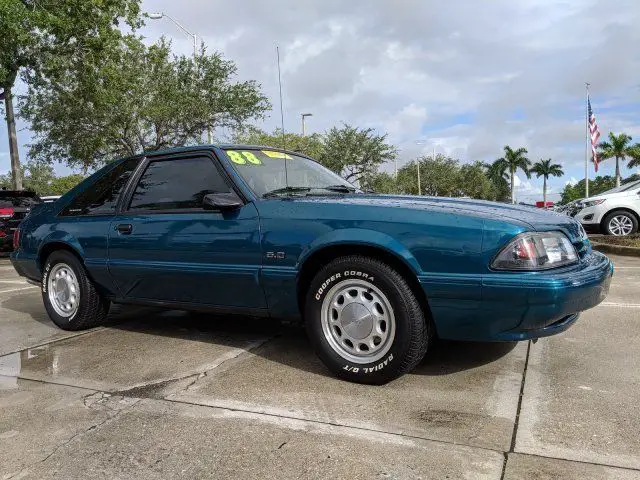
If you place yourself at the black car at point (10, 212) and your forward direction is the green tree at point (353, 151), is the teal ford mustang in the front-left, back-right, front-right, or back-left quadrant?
back-right

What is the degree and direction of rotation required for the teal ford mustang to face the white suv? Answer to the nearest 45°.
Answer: approximately 90° to its left

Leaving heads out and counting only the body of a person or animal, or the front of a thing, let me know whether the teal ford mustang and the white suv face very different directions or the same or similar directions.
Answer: very different directions

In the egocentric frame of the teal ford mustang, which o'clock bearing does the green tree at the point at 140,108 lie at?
The green tree is roughly at 7 o'clock from the teal ford mustang.

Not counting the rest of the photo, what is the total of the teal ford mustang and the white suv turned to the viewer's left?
1

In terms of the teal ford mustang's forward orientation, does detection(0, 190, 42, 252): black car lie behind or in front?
behind

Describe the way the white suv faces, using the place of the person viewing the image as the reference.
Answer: facing to the left of the viewer

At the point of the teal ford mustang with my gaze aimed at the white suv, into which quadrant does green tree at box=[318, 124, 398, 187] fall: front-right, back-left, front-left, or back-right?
front-left

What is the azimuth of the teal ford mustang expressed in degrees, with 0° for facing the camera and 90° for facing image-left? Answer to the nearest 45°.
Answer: approximately 315°

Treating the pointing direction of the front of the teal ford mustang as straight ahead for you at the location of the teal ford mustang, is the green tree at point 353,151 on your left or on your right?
on your left

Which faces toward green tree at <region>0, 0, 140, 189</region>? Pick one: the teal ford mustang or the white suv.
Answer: the white suv

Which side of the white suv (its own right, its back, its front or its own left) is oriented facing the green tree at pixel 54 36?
front
